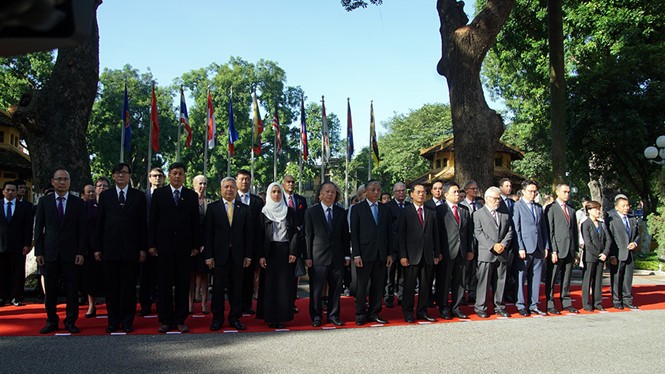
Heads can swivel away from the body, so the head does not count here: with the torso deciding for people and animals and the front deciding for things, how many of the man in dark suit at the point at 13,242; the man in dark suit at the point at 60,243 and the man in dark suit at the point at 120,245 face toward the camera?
3

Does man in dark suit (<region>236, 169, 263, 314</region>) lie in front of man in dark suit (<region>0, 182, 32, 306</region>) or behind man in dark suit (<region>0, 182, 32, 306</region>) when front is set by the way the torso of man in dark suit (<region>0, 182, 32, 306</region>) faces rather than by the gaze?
in front

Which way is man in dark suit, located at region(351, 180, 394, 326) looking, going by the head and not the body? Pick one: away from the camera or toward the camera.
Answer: toward the camera

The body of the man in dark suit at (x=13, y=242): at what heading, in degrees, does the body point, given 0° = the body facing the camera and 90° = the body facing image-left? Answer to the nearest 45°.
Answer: approximately 0°

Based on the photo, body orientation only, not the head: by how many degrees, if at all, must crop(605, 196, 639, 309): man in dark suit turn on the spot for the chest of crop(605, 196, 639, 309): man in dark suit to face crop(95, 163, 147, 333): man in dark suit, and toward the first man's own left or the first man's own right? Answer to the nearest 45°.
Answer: approximately 90° to the first man's own right

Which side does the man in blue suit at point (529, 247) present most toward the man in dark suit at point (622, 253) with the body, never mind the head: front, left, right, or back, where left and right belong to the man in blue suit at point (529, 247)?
left

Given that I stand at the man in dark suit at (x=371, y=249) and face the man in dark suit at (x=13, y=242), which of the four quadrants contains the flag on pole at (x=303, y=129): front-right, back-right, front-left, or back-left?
front-right

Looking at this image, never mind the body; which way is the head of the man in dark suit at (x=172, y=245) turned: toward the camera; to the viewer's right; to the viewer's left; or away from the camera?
toward the camera

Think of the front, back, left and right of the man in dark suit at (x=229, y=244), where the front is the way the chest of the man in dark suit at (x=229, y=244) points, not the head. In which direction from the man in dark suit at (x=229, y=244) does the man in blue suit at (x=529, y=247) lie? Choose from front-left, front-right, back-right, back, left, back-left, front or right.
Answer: left

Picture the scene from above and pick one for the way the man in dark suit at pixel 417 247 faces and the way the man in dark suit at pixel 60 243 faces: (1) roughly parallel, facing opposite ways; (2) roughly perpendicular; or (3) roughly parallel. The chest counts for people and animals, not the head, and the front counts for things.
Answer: roughly parallel

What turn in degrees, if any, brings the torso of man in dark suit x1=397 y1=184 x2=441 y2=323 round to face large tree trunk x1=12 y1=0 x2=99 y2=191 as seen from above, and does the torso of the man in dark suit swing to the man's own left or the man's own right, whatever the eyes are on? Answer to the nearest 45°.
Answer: approximately 135° to the man's own right

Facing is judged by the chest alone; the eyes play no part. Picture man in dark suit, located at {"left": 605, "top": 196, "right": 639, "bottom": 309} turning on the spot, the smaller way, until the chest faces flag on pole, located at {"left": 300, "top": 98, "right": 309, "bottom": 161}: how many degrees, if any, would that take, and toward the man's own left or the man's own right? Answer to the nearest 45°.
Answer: approximately 180°

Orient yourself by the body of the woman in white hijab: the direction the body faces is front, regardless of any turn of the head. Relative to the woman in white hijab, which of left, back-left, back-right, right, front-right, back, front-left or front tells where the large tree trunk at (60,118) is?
back-right

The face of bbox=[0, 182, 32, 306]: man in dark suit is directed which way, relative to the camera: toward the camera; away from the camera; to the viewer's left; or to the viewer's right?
toward the camera

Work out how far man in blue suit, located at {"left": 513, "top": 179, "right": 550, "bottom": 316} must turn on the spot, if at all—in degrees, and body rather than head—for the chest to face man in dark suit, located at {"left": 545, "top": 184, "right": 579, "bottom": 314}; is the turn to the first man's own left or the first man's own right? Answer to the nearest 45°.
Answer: approximately 90° to the first man's own left

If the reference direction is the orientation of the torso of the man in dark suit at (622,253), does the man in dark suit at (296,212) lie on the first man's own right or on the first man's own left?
on the first man's own right

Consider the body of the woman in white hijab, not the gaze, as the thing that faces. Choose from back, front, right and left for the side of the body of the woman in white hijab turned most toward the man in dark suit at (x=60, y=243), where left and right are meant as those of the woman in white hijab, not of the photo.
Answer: right

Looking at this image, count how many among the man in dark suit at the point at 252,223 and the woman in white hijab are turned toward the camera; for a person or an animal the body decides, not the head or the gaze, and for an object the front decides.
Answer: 2

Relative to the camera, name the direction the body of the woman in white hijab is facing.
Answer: toward the camera

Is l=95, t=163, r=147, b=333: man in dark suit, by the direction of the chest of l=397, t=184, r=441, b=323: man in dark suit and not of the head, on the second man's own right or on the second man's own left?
on the second man's own right

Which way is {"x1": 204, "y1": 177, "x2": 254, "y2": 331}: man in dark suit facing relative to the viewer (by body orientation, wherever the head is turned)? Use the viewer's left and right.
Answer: facing the viewer

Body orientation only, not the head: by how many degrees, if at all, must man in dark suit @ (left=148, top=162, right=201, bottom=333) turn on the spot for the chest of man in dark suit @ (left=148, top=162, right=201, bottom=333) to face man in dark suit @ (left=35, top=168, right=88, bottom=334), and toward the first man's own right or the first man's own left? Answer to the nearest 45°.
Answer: approximately 90° to the first man's own right
